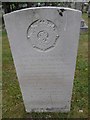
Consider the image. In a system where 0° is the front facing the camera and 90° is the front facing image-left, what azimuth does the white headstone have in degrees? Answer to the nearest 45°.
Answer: approximately 0°
